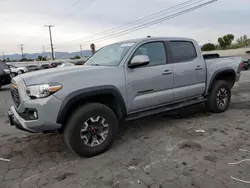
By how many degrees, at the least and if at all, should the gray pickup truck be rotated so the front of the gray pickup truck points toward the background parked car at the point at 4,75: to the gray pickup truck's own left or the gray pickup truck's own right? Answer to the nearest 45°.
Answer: approximately 90° to the gray pickup truck's own right

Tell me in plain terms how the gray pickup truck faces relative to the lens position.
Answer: facing the viewer and to the left of the viewer
